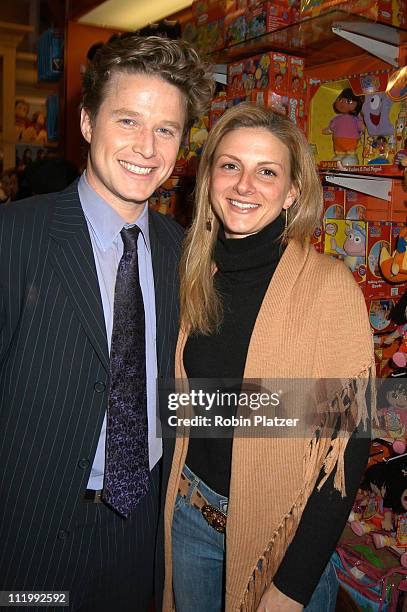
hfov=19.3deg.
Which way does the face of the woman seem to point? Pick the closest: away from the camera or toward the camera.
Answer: toward the camera

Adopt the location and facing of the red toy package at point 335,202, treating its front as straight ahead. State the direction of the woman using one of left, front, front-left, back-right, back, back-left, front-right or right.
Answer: front

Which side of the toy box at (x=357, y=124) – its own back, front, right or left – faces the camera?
front

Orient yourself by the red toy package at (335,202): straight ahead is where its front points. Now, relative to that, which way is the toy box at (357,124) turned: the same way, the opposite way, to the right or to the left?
the same way

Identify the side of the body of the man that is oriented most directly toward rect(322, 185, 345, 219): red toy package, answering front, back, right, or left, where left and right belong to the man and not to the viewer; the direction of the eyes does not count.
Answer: left

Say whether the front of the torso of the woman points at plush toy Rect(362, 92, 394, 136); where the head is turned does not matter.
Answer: no

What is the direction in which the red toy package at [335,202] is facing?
toward the camera

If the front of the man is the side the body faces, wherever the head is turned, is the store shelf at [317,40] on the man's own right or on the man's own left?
on the man's own left

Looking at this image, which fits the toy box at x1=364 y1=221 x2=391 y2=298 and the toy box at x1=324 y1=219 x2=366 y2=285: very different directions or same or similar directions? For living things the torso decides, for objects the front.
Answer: same or similar directions

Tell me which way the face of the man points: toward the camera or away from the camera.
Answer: toward the camera
